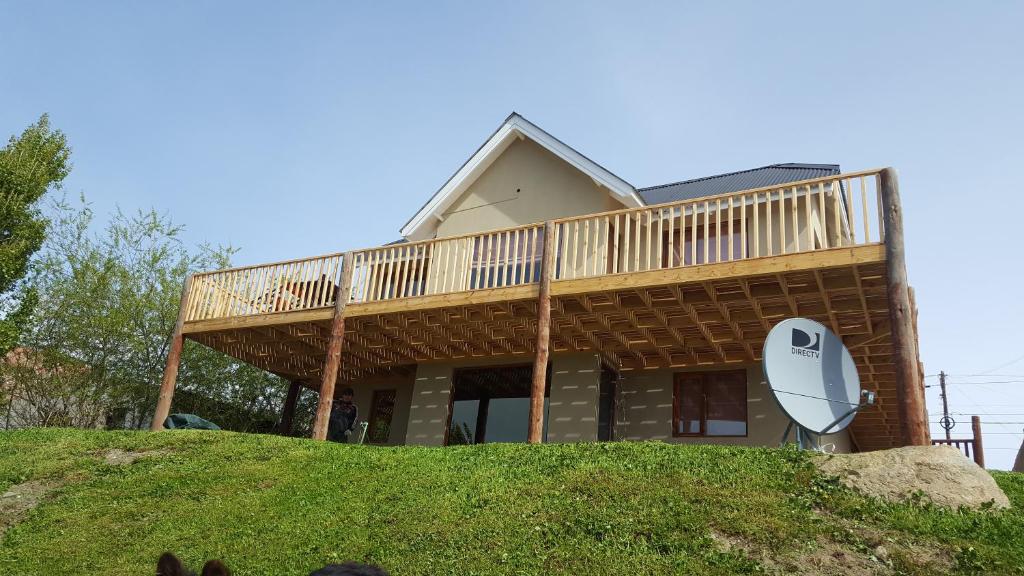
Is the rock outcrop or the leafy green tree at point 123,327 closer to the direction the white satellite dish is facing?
the rock outcrop

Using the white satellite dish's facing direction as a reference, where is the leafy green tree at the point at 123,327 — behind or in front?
behind

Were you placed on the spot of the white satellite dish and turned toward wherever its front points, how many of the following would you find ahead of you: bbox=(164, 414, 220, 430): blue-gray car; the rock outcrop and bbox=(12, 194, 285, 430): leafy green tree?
1

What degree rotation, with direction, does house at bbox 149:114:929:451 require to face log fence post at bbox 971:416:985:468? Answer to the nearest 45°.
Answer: approximately 135° to its left

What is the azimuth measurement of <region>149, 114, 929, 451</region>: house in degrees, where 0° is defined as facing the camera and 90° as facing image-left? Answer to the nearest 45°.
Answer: approximately 45°

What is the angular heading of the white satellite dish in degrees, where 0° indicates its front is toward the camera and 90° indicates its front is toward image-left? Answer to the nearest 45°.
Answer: approximately 315°

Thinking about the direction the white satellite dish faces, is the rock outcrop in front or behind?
in front

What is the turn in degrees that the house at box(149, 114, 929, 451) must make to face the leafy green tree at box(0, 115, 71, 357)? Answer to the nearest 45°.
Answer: approximately 45° to its right

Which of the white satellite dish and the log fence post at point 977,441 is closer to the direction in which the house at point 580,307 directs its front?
the white satellite dish

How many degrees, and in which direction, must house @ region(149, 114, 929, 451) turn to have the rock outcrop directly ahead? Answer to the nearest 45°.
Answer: approximately 90° to its left

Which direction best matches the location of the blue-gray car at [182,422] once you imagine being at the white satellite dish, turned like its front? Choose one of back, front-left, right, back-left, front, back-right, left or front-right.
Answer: back-right
